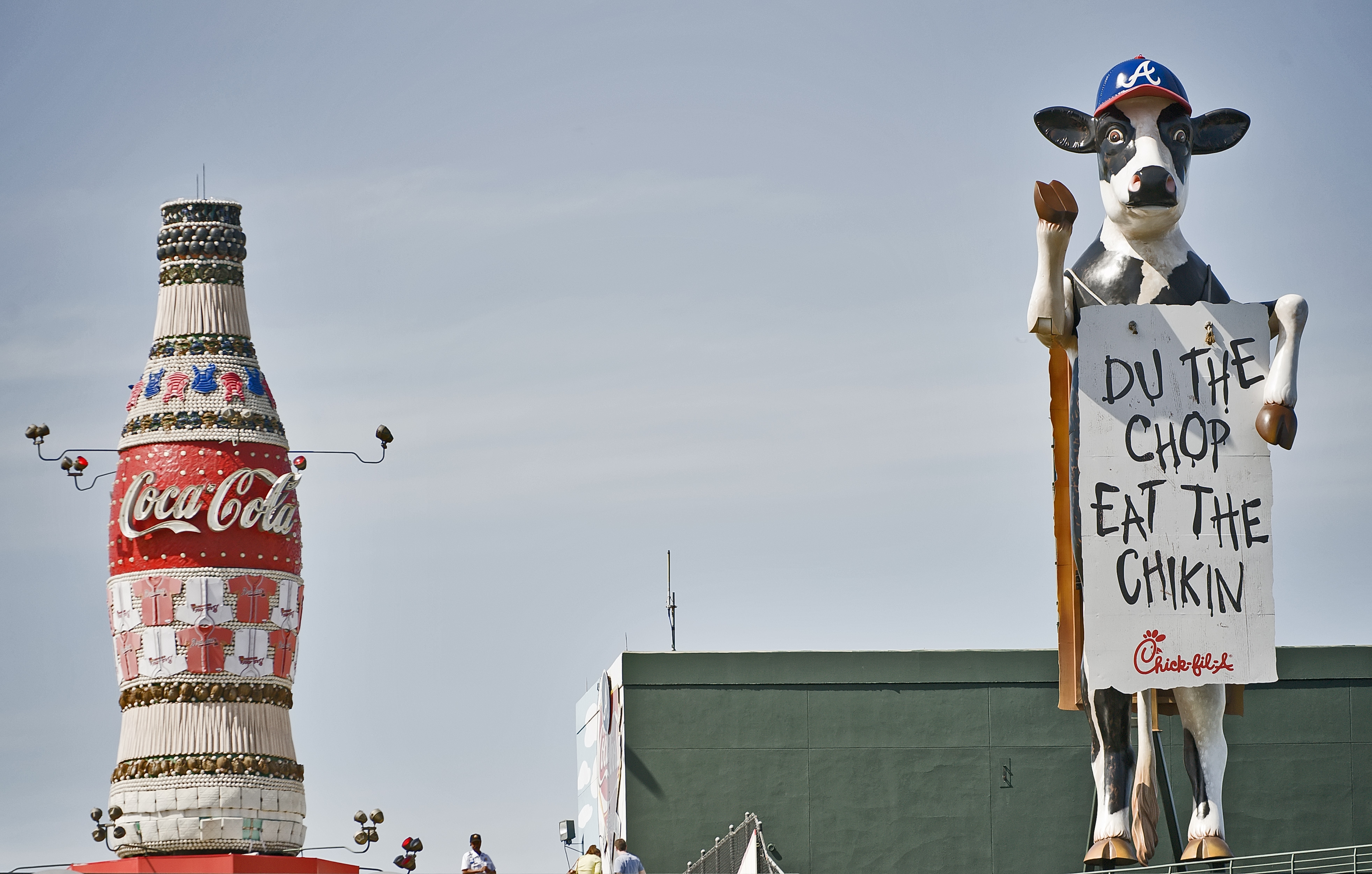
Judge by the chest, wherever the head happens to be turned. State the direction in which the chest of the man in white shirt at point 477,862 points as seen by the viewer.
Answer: toward the camera

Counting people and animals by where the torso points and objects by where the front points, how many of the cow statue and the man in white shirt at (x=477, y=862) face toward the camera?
2

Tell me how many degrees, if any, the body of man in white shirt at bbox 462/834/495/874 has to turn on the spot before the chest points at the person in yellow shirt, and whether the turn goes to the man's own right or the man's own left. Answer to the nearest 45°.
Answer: approximately 45° to the man's own left

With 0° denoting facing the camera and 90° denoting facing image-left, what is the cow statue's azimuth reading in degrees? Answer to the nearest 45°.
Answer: approximately 0°

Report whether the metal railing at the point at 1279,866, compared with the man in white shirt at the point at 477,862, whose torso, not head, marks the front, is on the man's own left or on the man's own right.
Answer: on the man's own left

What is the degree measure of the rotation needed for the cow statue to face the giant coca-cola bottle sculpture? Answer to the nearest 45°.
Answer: approximately 135° to its right
